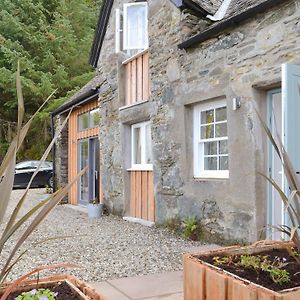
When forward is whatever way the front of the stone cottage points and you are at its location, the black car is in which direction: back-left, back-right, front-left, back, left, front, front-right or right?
right

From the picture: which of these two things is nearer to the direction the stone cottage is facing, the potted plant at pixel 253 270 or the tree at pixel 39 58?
the potted plant

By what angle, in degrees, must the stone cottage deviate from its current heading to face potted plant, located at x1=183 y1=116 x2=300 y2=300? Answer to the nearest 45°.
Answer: approximately 45° to its left

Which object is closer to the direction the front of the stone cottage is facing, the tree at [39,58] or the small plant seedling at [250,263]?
the small plant seedling

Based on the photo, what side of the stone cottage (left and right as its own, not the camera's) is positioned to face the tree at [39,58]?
right

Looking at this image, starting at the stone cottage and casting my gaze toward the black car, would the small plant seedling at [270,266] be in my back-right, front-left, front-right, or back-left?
back-left

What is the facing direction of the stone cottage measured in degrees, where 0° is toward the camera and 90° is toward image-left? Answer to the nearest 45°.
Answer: approximately 45°

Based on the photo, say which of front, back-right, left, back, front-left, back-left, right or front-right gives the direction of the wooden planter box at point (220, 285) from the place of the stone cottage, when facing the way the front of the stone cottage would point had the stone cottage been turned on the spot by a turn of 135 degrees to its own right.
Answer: back

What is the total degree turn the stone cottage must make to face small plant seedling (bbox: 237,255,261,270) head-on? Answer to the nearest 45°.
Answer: approximately 45° to its left
